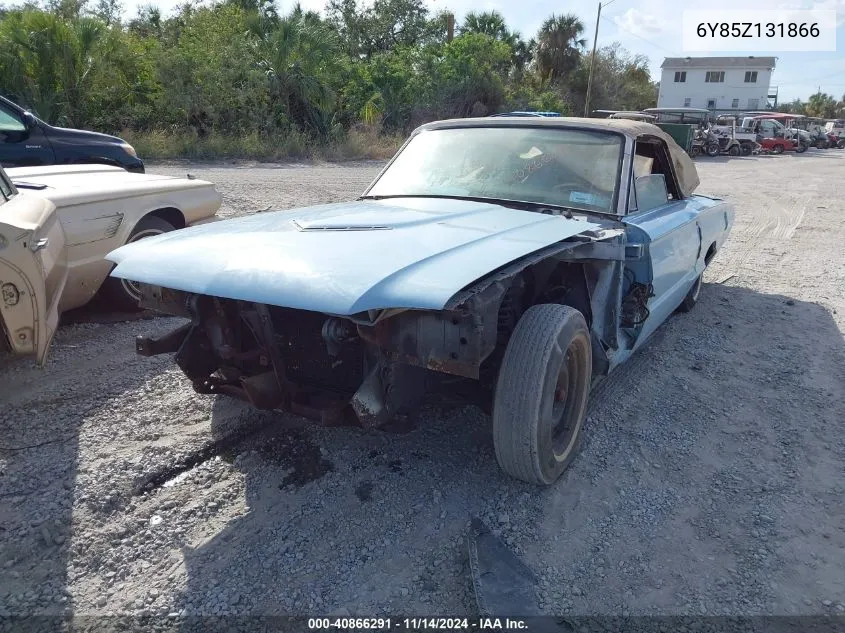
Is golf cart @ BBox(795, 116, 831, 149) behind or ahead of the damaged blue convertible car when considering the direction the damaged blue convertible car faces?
behind

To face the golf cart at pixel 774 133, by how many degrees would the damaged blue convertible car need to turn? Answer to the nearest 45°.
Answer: approximately 180°

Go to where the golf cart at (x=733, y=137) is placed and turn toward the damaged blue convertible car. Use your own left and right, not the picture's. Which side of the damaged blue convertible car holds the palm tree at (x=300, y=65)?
right

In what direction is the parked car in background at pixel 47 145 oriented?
to the viewer's right

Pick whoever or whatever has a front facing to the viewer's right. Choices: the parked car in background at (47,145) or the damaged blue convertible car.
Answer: the parked car in background

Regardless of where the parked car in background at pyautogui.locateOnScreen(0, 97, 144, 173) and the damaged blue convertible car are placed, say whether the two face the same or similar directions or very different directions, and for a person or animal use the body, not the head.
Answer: very different directions

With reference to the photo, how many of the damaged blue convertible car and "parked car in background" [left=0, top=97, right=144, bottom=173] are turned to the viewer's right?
1

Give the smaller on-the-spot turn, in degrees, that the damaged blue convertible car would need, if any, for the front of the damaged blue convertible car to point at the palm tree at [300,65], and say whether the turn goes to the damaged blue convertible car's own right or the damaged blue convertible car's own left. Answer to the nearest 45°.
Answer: approximately 135° to the damaged blue convertible car's own right

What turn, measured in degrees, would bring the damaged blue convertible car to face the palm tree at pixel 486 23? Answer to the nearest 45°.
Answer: approximately 135° to its right

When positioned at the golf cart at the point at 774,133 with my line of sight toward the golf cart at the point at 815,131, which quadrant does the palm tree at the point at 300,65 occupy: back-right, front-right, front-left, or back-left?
back-left

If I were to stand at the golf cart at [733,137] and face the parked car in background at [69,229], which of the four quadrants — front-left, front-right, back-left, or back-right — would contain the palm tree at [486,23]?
back-right

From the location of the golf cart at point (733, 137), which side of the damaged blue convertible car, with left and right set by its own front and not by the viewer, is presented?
back

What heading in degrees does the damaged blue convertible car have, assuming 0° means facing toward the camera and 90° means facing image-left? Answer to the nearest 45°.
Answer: approximately 45°
